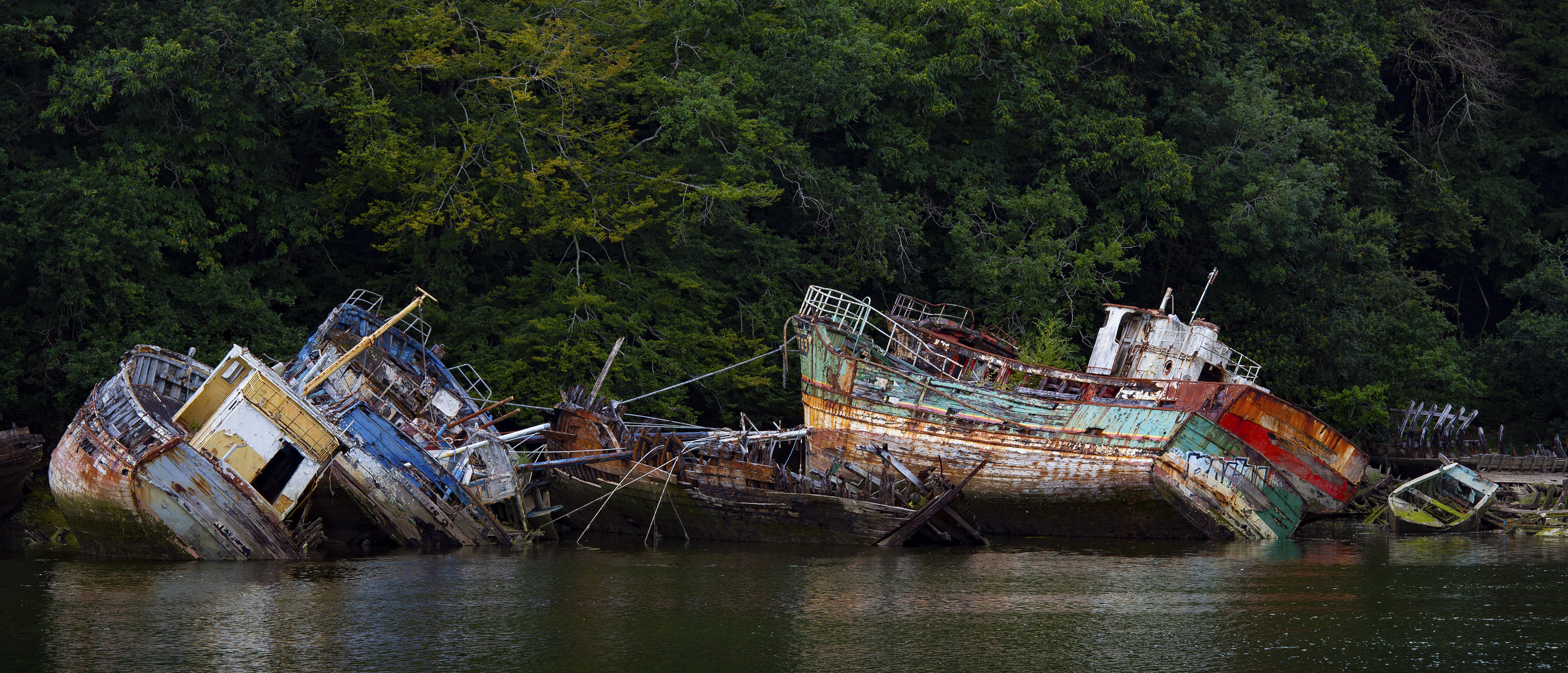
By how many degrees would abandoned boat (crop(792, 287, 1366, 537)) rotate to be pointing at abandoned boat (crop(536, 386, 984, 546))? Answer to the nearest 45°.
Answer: approximately 45° to its left

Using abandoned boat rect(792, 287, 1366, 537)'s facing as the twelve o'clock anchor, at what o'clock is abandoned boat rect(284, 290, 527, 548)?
abandoned boat rect(284, 290, 527, 548) is roughly at 11 o'clock from abandoned boat rect(792, 287, 1366, 537).

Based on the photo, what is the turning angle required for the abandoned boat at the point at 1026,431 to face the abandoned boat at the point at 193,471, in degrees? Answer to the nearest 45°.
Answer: approximately 45° to its left

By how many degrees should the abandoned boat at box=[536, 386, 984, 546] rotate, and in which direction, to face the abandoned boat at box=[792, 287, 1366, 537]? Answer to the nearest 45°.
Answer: approximately 180°

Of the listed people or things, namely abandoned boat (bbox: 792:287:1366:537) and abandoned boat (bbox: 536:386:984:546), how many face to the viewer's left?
2

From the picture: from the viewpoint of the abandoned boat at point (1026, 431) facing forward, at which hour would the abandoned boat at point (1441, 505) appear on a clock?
the abandoned boat at point (1441, 505) is roughly at 5 o'clock from the abandoned boat at point (1026, 431).

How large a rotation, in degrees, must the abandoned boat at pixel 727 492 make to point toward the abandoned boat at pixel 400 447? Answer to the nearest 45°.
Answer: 0° — it already faces it

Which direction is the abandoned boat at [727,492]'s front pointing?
to the viewer's left

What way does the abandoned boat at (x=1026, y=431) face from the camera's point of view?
to the viewer's left

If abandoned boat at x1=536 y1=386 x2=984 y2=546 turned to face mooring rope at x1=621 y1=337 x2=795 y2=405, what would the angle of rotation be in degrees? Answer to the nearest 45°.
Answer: approximately 90° to its right
